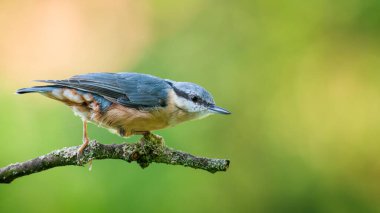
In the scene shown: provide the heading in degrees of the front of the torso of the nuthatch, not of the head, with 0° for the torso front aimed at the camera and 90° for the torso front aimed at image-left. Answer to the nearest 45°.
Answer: approximately 270°
